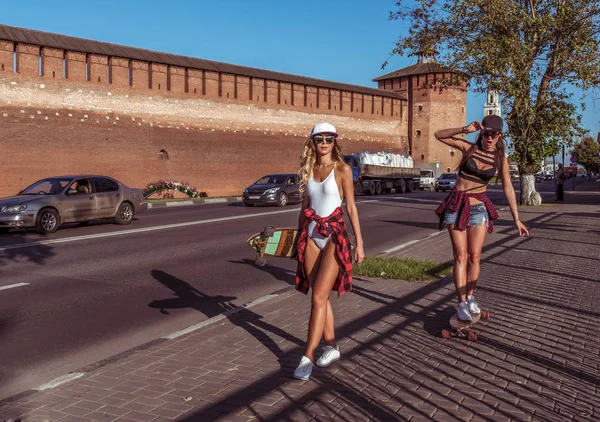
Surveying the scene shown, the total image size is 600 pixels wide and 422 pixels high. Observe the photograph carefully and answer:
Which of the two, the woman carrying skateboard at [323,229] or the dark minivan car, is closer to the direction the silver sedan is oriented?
the woman carrying skateboard

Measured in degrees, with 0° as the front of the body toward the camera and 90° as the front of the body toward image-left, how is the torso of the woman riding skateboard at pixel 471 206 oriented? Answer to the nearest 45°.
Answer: approximately 0°

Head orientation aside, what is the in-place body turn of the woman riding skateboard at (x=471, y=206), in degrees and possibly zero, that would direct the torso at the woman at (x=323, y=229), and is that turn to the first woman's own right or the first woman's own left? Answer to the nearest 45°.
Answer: approximately 45° to the first woman's own right

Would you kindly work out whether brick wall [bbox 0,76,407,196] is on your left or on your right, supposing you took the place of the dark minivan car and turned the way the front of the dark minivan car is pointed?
on your right

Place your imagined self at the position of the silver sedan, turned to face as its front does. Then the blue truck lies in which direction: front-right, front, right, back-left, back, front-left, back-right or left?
back

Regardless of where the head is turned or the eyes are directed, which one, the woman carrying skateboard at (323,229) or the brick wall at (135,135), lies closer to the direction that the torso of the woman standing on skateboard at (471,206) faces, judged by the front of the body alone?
the woman carrying skateboard

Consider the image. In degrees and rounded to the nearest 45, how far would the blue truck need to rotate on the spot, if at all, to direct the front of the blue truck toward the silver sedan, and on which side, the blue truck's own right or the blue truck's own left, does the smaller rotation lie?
approximately 45° to the blue truck's own left

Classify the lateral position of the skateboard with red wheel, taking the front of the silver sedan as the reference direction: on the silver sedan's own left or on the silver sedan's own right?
on the silver sedan's own left

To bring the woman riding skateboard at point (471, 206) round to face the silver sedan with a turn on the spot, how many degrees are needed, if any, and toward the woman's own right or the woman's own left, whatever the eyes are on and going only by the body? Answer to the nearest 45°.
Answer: approximately 135° to the woman's own right

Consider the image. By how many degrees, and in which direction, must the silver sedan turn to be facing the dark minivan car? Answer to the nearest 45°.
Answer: approximately 180°

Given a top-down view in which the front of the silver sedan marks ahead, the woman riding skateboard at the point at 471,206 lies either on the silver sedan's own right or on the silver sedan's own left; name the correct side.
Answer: on the silver sedan's own left
